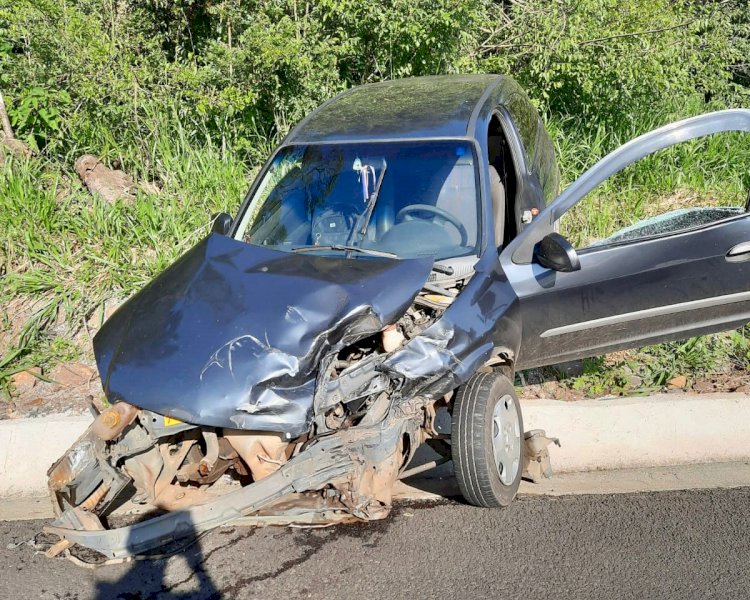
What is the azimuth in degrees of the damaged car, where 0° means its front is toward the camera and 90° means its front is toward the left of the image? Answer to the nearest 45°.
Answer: approximately 45°
